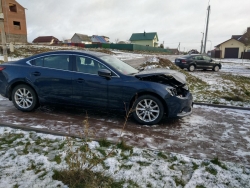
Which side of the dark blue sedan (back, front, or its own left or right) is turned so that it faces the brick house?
left

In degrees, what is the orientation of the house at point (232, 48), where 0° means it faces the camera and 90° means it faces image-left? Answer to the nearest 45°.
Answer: approximately 0°

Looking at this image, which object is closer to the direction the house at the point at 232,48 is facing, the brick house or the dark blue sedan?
the dark blue sedan

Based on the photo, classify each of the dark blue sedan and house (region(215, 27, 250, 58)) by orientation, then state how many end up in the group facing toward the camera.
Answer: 1

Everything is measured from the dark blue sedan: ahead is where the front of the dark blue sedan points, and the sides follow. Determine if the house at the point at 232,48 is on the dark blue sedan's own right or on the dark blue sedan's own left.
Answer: on the dark blue sedan's own left

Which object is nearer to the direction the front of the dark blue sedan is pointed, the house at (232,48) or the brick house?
the house

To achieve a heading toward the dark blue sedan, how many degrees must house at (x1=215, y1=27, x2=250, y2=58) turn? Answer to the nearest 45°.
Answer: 0° — it already faces it

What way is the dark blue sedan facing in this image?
to the viewer's right

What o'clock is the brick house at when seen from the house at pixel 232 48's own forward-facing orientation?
The brick house is roughly at 2 o'clock from the house.
